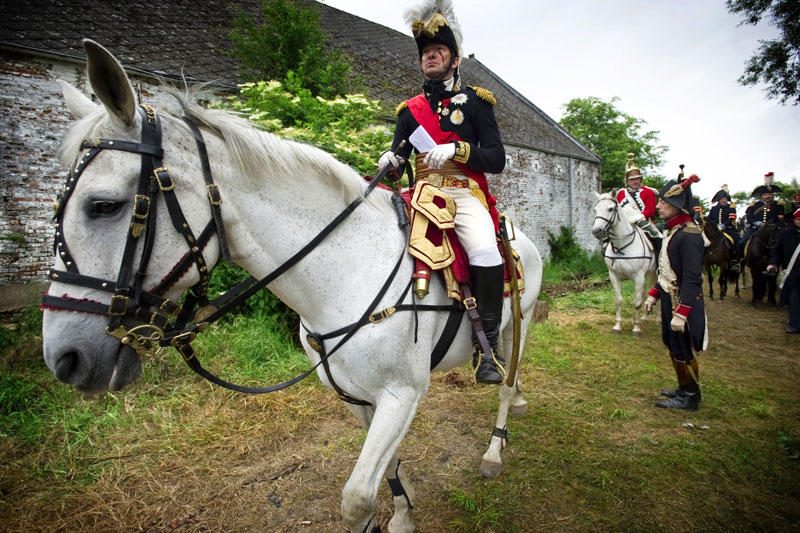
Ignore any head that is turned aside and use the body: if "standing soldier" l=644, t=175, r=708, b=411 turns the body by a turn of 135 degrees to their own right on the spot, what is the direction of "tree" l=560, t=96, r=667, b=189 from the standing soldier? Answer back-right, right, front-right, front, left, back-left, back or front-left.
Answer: front-left

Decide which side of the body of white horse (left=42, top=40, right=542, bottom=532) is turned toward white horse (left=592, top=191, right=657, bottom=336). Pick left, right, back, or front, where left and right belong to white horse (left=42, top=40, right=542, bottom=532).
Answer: back

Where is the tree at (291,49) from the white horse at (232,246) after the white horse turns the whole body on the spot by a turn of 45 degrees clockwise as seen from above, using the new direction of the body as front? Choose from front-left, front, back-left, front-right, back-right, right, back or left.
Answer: right

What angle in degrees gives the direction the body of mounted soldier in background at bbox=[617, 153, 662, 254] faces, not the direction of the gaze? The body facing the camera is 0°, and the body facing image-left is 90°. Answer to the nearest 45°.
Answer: approximately 45°

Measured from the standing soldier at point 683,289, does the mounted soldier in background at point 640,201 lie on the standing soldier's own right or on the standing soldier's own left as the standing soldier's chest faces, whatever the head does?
on the standing soldier's own right

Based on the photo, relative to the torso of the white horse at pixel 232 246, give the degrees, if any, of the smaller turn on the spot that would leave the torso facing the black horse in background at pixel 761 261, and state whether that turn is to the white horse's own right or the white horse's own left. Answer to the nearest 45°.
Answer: approximately 180°

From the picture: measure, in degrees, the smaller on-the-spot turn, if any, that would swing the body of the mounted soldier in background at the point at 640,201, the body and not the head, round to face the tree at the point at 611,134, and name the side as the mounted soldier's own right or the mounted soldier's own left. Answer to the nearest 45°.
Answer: approximately 135° to the mounted soldier's own right

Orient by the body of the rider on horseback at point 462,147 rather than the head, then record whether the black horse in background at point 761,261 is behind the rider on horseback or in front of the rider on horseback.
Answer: behind

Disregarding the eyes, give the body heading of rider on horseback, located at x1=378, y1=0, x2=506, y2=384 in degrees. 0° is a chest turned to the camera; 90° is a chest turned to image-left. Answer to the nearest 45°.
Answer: approximately 45°

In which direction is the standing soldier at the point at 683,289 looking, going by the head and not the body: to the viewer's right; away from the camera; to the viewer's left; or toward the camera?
to the viewer's left

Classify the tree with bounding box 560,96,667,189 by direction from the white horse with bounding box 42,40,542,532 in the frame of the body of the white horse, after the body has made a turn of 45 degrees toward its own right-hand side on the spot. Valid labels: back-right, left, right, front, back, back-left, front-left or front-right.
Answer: back-right

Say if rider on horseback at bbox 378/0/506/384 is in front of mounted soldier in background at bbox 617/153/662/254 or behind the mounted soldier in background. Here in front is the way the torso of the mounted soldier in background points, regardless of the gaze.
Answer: in front

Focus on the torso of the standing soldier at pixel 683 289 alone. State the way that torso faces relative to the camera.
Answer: to the viewer's left
